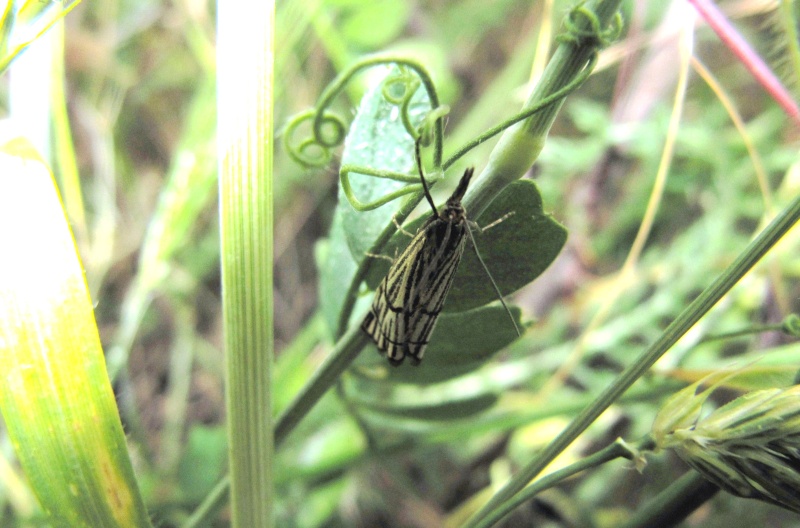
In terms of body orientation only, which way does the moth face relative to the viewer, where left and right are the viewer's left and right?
facing away from the viewer and to the right of the viewer

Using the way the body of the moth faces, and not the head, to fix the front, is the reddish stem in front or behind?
in front
